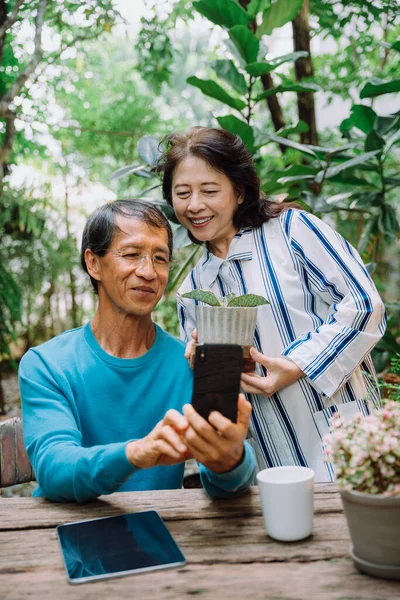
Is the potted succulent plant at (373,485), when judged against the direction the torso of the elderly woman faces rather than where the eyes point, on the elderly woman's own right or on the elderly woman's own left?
on the elderly woman's own left

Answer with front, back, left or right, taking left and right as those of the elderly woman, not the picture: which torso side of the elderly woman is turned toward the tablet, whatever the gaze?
front

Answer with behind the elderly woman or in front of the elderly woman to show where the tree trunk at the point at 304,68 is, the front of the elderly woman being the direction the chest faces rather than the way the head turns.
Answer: behind

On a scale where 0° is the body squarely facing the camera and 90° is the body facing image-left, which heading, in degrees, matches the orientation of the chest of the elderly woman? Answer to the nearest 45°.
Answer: approximately 45°

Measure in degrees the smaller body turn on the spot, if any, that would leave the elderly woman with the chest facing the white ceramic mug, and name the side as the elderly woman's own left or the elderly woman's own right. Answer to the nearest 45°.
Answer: approximately 45° to the elderly woman's own left

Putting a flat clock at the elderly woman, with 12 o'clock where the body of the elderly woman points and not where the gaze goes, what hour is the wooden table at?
The wooden table is roughly at 11 o'clock from the elderly woman.

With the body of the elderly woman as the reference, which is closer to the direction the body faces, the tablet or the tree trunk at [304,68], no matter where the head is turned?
the tablet

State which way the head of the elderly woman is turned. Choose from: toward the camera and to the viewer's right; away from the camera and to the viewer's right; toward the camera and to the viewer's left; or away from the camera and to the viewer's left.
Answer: toward the camera and to the viewer's left
